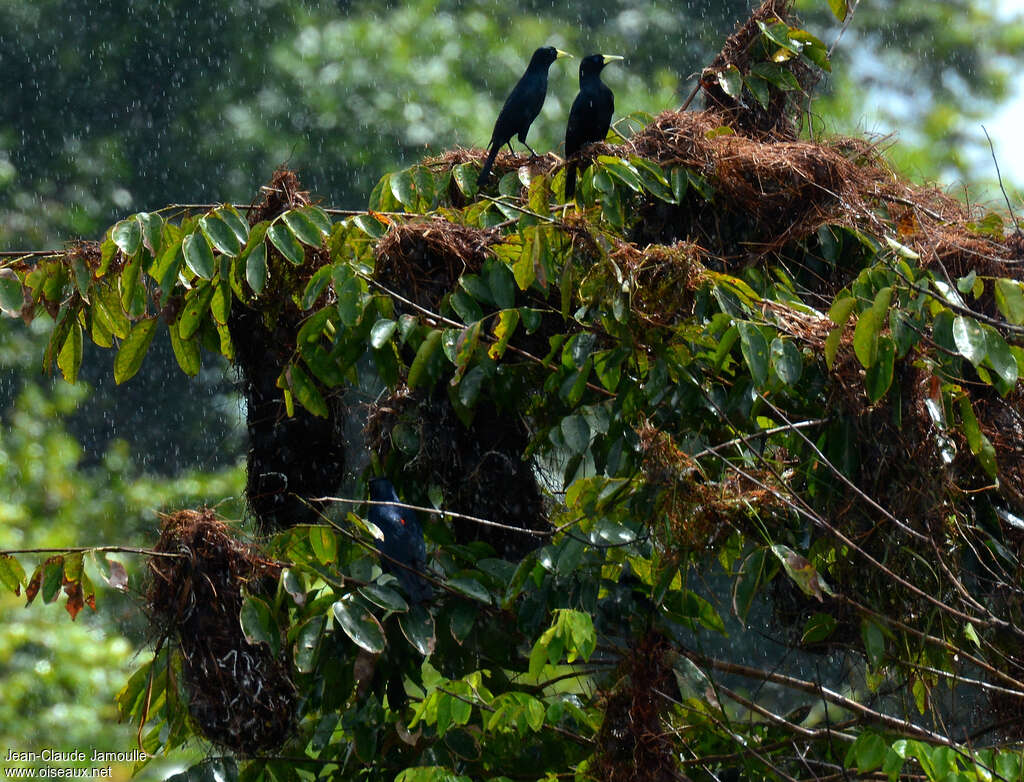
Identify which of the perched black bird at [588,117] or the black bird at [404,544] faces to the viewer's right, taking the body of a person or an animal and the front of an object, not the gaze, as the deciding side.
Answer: the perched black bird

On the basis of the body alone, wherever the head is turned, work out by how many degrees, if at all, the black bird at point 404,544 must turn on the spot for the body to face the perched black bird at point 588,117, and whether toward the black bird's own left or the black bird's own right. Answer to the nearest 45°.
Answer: approximately 90° to the black bird's own right

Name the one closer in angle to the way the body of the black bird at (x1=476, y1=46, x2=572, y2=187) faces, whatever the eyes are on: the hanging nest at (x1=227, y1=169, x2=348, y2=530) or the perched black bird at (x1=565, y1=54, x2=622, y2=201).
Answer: the perched black bird

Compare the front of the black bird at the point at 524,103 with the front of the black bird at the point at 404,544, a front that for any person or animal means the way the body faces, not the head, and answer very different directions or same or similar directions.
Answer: very different directions

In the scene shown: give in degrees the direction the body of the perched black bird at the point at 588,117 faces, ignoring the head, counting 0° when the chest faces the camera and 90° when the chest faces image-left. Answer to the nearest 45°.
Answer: approximately 270°

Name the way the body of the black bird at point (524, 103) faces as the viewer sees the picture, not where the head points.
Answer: to the viewer's right

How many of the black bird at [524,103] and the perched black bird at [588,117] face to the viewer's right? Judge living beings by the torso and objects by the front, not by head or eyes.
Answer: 2

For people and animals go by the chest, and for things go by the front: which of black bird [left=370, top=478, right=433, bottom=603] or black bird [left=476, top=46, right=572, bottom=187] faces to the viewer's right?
black bird [left=476, top=46, right=572, bottom=187]
